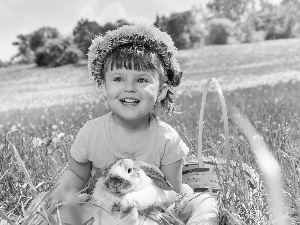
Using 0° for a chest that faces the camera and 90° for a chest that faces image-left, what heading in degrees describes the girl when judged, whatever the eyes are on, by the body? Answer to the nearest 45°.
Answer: approximately 0°

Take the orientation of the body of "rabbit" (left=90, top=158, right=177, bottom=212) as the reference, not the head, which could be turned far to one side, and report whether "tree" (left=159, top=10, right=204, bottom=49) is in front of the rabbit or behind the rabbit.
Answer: behind

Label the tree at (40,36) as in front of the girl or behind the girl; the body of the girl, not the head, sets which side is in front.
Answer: behind

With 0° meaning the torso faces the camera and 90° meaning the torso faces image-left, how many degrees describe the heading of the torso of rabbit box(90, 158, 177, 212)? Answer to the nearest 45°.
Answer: approximately 45°

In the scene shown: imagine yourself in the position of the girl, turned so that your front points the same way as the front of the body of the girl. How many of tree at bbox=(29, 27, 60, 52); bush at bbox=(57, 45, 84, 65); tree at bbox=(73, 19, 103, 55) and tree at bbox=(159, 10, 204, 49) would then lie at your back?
4

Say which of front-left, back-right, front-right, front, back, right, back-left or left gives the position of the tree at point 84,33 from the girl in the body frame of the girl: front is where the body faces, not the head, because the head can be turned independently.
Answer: back

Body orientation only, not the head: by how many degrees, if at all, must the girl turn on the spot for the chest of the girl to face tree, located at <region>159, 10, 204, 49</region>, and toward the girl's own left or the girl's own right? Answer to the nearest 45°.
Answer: approximately 180°

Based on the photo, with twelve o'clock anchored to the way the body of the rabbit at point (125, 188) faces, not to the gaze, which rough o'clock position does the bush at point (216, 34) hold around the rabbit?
The bush is roughly at 5 o'clock from the rabbit.

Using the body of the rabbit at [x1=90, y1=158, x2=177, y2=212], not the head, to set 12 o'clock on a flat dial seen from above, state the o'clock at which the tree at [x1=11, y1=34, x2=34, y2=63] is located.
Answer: The tree is roughly at 4 o'clock from the rabbit.

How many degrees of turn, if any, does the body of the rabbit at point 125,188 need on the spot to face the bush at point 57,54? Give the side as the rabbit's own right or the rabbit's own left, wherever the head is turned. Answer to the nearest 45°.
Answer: approximately 135° to the rabbit's own right
